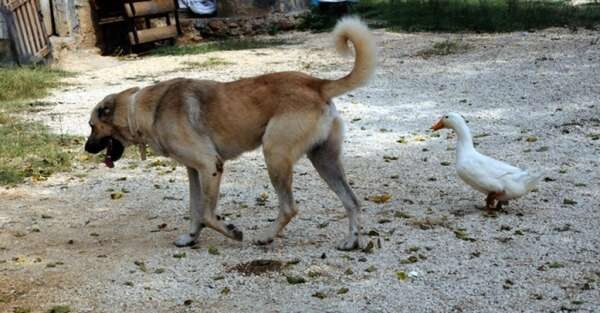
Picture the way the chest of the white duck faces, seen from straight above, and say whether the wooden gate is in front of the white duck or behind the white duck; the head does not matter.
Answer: in front

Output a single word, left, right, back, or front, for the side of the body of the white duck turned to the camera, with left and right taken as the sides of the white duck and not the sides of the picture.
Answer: left

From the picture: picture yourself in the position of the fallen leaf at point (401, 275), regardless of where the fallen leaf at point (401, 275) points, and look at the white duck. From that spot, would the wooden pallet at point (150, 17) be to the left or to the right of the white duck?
left

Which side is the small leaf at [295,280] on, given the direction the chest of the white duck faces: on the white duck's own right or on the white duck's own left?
on the white duck's own left

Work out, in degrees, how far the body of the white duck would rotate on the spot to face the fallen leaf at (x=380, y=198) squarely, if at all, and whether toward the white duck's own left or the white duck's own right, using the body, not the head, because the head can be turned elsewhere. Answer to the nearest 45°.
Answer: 0° — it already faces it

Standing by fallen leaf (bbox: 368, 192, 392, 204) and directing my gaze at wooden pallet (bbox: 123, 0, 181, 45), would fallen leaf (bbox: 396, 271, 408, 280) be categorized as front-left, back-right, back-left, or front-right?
back-left

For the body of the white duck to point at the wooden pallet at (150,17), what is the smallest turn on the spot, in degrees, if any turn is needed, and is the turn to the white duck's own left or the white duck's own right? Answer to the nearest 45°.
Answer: approximately 45° to the white duck's own right

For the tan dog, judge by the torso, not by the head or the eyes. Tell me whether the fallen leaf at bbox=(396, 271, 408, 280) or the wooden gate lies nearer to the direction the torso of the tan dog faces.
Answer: the wooden gate

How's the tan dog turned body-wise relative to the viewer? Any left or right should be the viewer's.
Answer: facing to the left of the viewer
